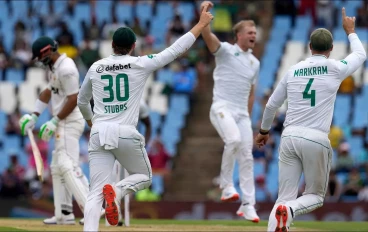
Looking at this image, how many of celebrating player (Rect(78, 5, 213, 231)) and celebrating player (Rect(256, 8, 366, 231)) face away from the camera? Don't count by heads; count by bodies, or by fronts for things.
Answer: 2

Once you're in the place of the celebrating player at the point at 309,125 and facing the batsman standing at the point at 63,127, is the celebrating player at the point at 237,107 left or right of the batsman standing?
right

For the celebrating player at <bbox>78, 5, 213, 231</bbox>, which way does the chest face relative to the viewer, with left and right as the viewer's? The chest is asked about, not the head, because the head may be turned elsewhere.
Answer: facing away from the viewer

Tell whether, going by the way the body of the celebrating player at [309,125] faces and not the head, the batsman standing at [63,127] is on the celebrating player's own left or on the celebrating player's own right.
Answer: on the celebrating player's own left

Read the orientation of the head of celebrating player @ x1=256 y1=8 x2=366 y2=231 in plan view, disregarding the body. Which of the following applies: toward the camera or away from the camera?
away from the camera

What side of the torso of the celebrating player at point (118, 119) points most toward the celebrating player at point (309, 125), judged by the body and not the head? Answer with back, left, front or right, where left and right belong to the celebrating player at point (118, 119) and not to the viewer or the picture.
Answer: right

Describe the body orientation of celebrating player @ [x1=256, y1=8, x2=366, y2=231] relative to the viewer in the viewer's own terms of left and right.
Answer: facing away from the viewer
